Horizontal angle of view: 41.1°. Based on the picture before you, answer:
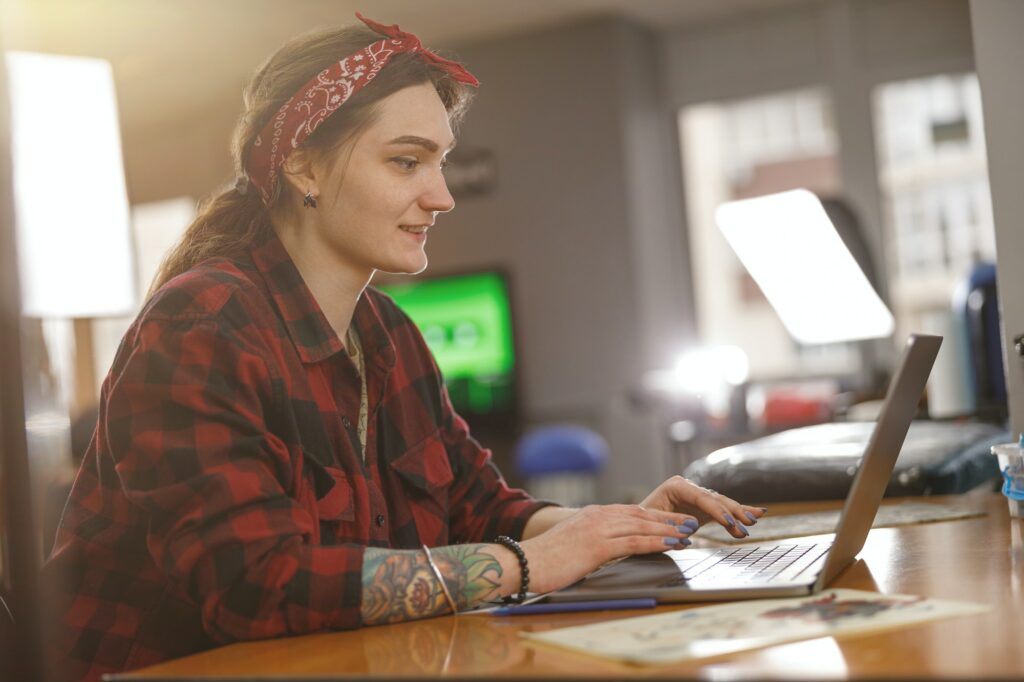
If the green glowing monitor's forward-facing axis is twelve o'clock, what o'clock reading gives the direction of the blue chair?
The blue chair is roughly at 11 o'clock from the green glowing monitor.

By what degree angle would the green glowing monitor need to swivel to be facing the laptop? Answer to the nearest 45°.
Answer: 0° — it already faces it

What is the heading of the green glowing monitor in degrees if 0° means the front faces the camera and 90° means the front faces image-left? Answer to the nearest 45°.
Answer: approximately 0°

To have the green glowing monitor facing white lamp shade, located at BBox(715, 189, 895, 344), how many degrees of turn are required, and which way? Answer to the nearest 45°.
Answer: approximately 45° to its left

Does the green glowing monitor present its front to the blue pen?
yes

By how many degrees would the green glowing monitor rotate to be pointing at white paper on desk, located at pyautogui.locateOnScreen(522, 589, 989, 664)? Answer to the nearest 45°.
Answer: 0° — it already faces it

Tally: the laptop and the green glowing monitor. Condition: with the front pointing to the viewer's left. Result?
1

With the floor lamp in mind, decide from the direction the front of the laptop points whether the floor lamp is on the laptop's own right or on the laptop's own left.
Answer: on the laptop's own right

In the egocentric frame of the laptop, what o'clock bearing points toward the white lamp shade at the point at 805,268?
The white lamp shade is roughly at 3 o'clock from the laptop.

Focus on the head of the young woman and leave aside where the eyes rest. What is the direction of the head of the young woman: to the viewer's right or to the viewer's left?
to the viewer's right

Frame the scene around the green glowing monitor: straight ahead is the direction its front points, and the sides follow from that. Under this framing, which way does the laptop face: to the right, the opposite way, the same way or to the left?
to the right

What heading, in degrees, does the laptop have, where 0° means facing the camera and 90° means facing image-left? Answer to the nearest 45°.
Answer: approximately 90°

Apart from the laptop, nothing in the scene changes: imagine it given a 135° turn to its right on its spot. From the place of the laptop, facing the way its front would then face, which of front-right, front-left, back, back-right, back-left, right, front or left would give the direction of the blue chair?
front-left
